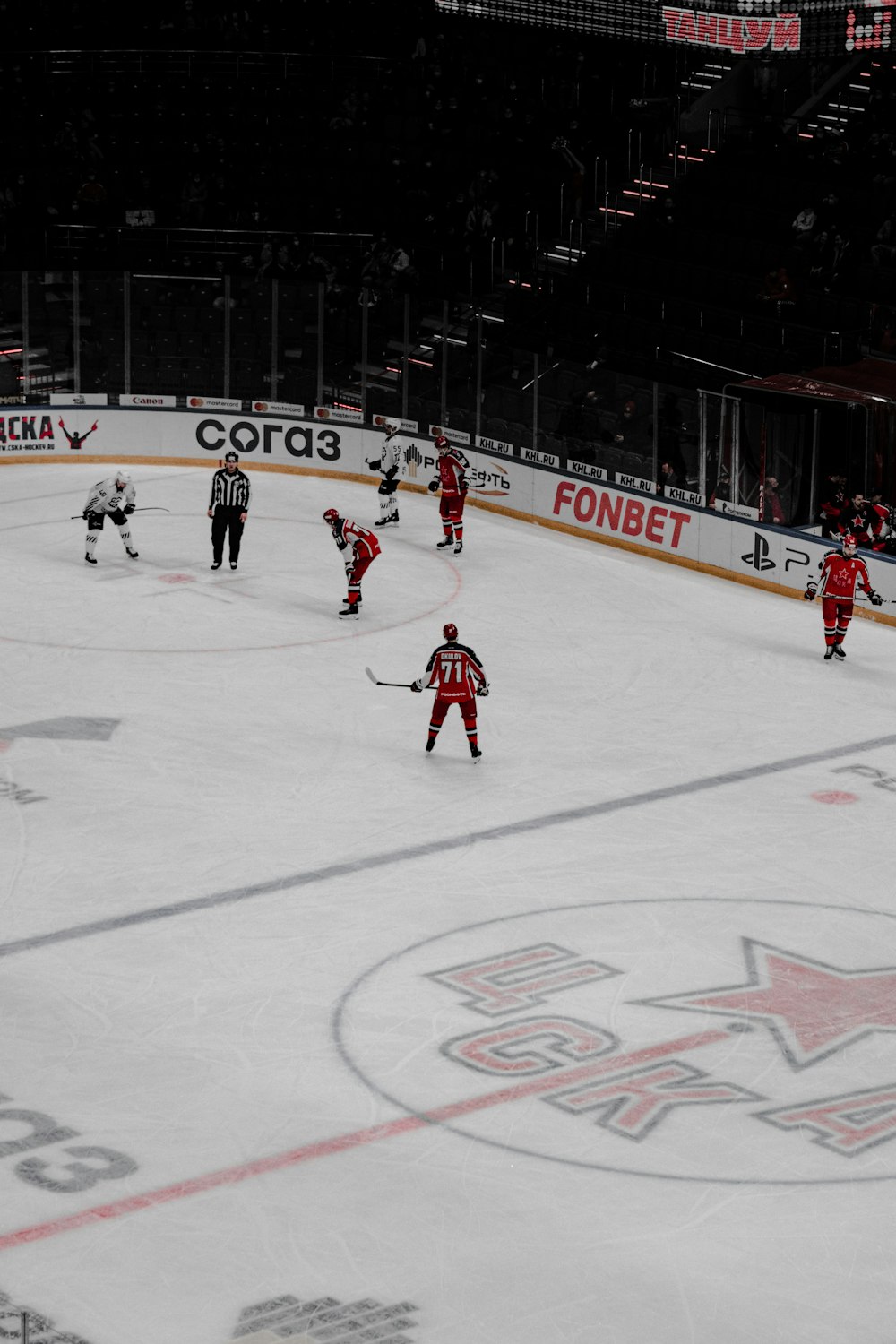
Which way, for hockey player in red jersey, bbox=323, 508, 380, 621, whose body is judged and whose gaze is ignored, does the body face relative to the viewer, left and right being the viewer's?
facing to the left of the viewer

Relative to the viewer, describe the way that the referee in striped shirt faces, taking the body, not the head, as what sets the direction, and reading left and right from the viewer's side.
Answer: facing the viewer

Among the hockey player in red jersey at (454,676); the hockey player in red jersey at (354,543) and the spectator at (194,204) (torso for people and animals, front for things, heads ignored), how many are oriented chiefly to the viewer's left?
1

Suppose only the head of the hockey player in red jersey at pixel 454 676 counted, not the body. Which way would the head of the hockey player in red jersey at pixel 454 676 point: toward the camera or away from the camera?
away from the camera

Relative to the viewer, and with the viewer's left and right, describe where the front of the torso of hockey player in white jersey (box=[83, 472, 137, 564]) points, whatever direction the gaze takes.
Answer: facing the viewer and to the right of the viewer

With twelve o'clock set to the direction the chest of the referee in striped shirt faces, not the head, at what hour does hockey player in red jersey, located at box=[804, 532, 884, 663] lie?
The hockey player in red jersey is roughly at 10 o'clock from the referee in striped shirt.

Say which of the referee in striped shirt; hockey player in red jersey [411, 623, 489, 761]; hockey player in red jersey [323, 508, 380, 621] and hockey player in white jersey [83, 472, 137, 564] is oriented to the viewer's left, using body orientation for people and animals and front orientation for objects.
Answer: hockey player in red jersey [323, 508, 380, 621]

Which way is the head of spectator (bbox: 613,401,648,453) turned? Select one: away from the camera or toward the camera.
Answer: toward the camera

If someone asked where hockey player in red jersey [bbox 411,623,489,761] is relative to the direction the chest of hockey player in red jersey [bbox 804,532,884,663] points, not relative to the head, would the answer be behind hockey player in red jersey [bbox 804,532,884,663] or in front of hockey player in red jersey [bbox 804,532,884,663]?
in front

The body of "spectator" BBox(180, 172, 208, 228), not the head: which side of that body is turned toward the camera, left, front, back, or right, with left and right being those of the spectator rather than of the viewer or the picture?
front

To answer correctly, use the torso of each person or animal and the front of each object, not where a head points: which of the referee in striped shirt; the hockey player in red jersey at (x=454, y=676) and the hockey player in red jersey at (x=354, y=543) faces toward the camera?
the referee in striped shirt

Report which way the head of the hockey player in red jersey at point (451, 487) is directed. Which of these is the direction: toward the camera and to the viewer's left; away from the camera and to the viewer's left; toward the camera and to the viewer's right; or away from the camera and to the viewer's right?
toward the camera and to the viewer's left

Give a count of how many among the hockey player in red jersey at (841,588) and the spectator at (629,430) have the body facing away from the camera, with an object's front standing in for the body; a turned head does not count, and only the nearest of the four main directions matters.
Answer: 0

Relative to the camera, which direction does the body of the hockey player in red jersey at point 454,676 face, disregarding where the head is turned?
away from the camera

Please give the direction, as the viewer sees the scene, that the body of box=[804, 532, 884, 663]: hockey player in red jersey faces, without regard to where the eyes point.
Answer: toward the camera
